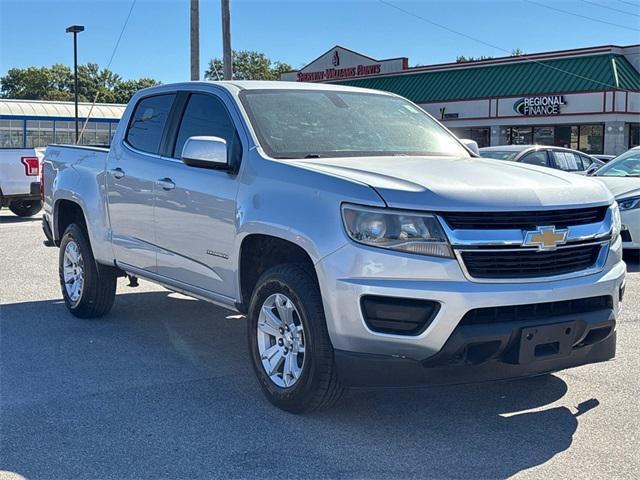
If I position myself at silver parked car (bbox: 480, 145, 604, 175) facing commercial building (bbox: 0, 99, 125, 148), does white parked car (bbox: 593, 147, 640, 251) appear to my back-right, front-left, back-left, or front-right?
back-left

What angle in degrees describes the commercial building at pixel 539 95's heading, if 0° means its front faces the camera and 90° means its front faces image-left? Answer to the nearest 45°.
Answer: approximately 45°

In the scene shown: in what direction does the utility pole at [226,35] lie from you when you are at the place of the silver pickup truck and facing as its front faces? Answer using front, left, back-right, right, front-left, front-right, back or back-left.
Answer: back-left

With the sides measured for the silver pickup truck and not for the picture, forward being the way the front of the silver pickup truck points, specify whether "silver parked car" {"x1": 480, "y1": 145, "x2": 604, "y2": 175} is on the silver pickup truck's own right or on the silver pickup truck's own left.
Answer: on the silver pickup truck's own left

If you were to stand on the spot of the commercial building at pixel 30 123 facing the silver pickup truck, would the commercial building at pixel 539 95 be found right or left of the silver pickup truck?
left

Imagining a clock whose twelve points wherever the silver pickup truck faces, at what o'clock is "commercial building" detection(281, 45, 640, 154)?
The commercial building is roughly at 8 o'clock from the silver pickup truck.
